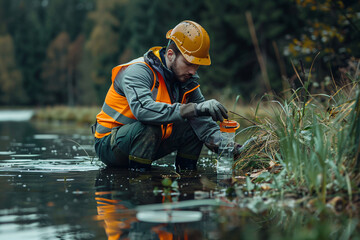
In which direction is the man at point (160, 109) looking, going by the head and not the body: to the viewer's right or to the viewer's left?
to the viewer's right

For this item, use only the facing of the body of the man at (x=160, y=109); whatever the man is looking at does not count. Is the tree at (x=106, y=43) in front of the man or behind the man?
behind

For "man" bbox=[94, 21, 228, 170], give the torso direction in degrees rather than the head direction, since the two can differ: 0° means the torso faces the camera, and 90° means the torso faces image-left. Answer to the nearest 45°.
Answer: approximately 315°
